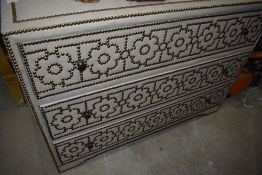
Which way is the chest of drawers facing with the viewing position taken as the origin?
facing the viewer and to the right of the viewer

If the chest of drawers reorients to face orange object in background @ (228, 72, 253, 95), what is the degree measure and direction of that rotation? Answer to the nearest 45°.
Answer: approximately 90° to its left
